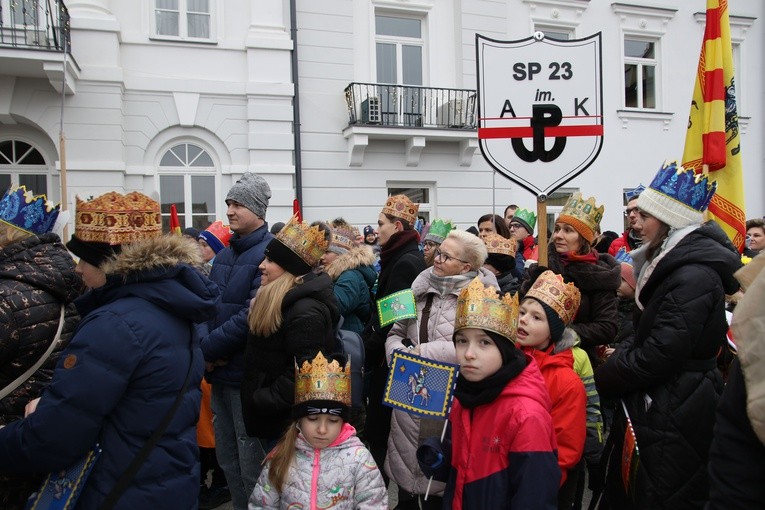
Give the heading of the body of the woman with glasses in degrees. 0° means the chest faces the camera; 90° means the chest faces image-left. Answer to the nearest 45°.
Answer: approximately 45°

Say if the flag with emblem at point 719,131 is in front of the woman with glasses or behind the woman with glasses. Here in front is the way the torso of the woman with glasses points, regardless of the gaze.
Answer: behind

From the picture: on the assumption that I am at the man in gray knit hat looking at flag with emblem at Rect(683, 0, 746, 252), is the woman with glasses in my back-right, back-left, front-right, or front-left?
front-right

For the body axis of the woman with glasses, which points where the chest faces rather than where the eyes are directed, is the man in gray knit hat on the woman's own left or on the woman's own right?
on the woman's own right
